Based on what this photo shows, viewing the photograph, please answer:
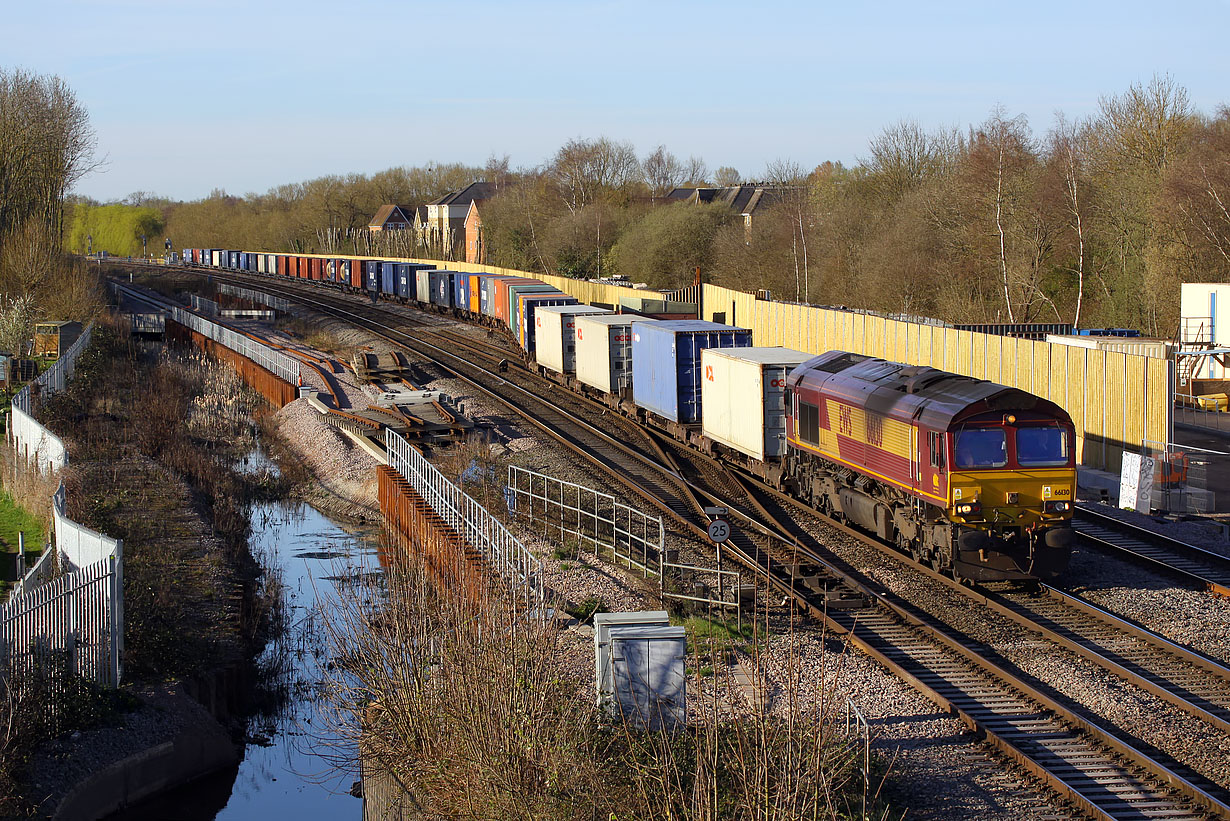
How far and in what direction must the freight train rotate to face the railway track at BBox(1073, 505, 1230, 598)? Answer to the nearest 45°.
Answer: approximately 45° to its left

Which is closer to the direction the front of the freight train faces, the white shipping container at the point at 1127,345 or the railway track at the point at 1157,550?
the railway track

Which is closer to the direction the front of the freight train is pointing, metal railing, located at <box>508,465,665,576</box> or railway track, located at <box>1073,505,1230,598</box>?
the railway track

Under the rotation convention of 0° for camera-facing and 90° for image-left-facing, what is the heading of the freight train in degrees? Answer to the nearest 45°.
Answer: approximately 315°

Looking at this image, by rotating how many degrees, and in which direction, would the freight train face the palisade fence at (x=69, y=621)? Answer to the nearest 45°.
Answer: approximately 90° to its right
